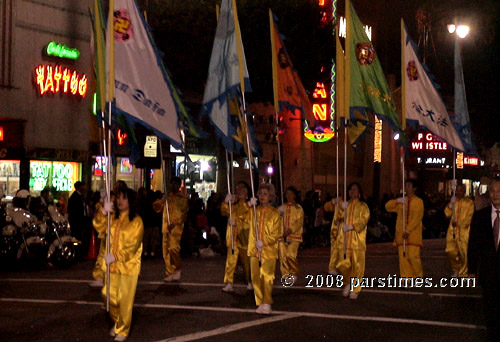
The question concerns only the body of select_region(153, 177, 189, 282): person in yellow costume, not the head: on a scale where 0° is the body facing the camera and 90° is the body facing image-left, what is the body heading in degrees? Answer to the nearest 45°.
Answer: approximately 45°

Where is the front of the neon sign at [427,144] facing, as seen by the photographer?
facing the viewer

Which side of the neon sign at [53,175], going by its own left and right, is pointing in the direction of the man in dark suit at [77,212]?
front

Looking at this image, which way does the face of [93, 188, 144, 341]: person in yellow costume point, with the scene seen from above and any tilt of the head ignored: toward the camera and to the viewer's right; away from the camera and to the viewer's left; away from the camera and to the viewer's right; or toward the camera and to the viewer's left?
toward the camera and to the viewer's left

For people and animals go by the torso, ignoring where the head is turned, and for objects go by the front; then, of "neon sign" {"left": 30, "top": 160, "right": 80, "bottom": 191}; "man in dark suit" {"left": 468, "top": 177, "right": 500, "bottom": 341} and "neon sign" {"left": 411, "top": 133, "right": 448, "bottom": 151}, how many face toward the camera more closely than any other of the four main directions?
3

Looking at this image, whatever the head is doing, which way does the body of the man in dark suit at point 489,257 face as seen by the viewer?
toward the camera

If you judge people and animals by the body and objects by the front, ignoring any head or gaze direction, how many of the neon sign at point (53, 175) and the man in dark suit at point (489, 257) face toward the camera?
2

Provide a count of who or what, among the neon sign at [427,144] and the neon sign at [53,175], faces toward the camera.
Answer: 2

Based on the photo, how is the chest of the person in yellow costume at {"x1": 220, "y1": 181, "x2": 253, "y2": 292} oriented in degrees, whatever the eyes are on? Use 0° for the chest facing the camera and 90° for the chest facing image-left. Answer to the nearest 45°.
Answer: approximately 45°

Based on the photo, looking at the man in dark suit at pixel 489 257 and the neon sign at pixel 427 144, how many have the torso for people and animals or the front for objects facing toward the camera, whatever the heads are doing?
2

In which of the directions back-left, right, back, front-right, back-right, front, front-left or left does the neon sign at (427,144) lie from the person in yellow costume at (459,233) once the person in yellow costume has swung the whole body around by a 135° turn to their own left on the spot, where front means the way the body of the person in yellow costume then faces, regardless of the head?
left

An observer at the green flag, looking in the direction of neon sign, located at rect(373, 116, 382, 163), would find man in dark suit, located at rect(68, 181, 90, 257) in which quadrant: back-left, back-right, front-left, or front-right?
front-left

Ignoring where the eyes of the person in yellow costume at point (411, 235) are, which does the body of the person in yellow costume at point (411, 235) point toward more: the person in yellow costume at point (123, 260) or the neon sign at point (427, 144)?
the person in yellow costume
